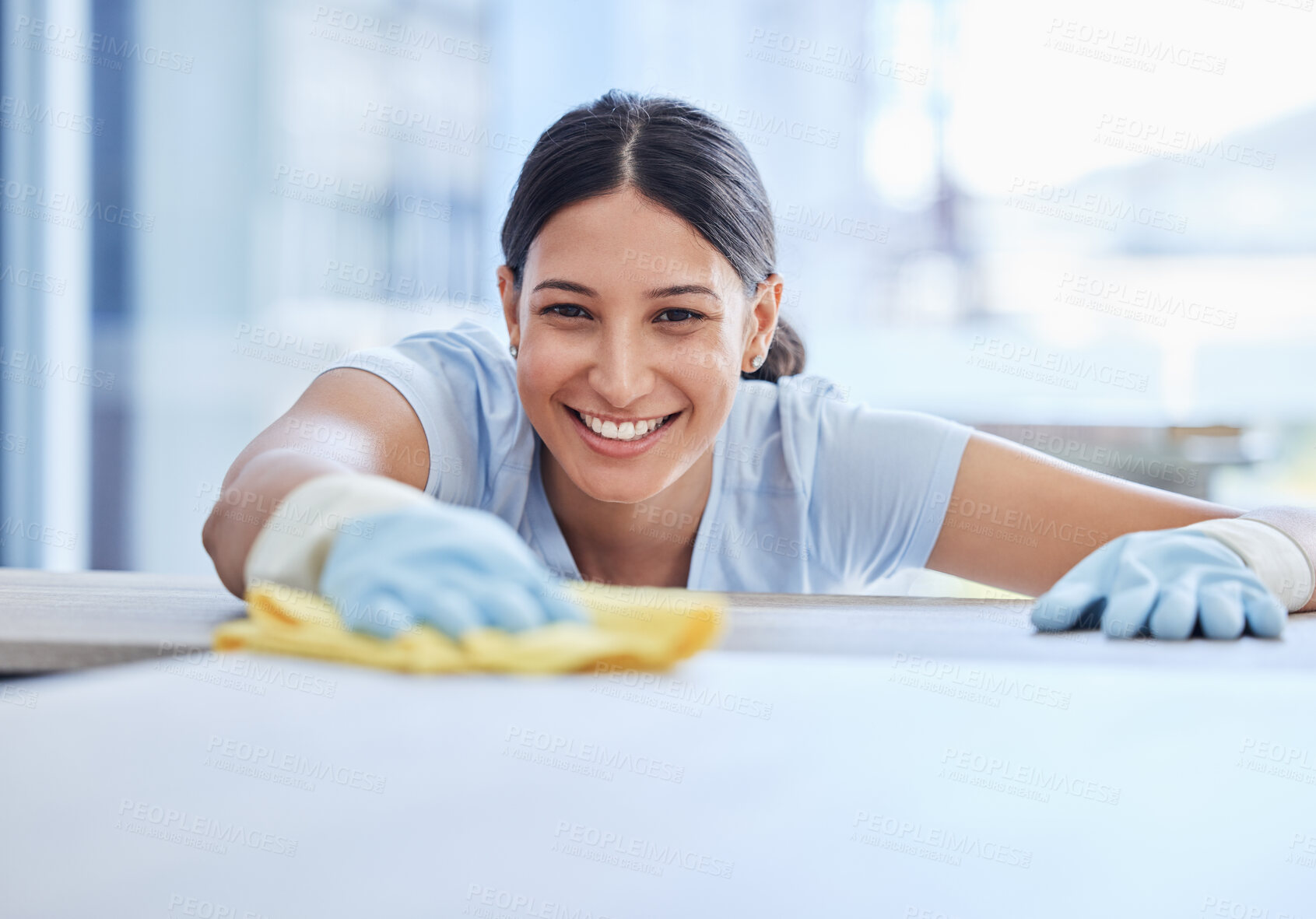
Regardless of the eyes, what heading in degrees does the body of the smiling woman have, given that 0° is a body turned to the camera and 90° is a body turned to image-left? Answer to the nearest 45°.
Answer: approximately 0°
